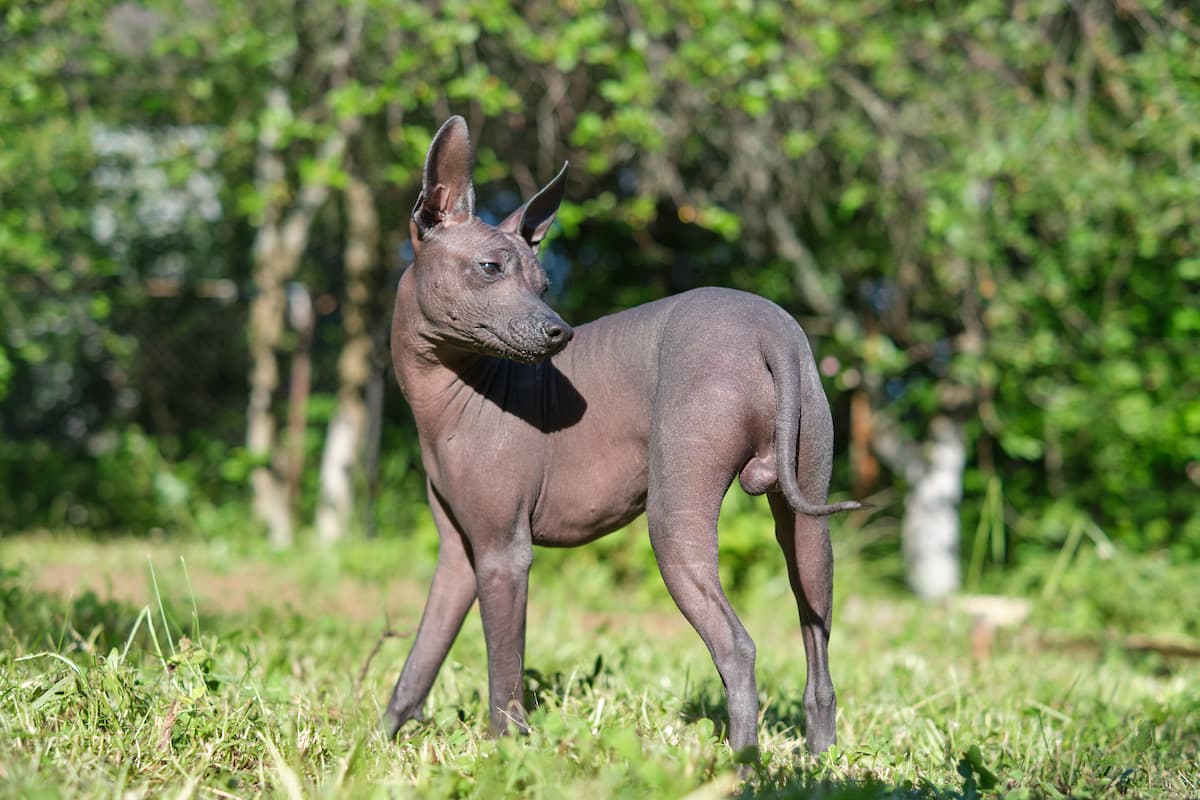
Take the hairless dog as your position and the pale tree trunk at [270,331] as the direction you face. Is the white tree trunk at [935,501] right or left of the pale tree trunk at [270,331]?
right

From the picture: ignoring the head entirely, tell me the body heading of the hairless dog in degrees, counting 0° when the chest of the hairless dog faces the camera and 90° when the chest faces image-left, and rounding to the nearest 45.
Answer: approximately 135°

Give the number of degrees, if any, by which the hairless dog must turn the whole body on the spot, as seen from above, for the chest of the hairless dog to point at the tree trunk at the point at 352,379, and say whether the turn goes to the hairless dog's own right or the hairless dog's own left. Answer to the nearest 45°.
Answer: approximately 45° to the hairless dog's own right
